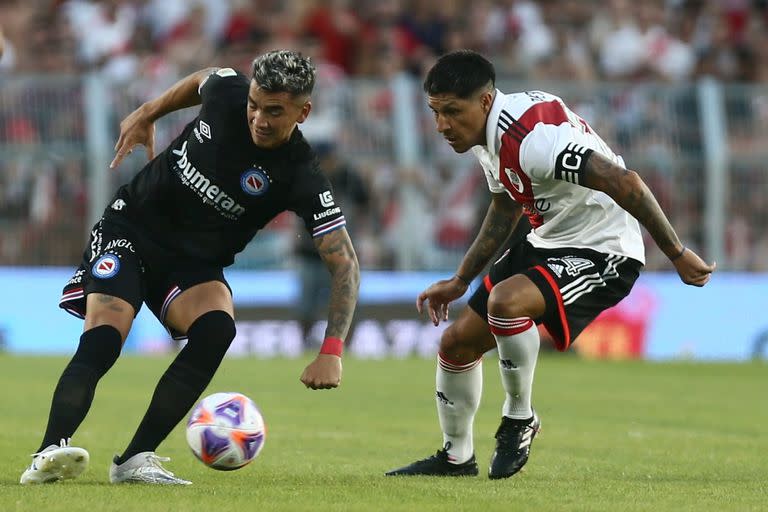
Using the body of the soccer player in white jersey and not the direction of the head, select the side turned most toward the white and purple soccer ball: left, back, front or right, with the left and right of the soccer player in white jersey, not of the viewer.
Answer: front

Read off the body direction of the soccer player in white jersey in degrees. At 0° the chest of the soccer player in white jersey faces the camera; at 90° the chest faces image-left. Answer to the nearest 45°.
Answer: approximately 45°

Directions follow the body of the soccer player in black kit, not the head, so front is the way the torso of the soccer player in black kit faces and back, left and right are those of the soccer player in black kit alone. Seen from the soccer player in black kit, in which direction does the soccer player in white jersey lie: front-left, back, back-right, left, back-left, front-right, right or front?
left

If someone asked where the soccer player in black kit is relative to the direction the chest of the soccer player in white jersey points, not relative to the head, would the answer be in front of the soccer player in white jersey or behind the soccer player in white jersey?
in front

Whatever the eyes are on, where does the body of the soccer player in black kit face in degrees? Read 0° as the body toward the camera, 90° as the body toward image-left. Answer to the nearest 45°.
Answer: approximately 0°

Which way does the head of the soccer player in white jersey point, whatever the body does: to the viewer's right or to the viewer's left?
to the viewer's left

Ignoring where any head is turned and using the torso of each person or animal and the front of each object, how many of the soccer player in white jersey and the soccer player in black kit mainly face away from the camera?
0
